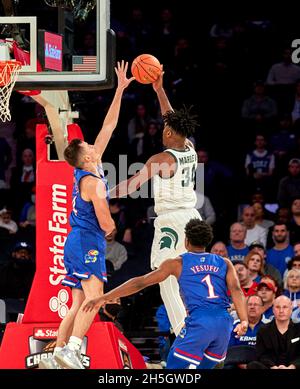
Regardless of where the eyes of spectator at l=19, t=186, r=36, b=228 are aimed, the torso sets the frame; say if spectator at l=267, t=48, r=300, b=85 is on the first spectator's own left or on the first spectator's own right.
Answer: on the first spectator's own left

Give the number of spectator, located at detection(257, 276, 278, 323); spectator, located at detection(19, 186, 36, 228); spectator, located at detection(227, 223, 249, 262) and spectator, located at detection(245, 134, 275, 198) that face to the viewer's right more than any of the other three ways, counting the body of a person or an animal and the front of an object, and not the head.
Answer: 0

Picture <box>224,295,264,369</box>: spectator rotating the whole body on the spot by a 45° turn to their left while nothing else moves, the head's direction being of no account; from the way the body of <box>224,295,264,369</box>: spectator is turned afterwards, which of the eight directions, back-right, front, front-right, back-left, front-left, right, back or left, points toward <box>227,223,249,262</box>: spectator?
back-left

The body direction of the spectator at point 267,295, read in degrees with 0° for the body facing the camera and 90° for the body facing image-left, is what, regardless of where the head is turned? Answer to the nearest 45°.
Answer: approximately 45°

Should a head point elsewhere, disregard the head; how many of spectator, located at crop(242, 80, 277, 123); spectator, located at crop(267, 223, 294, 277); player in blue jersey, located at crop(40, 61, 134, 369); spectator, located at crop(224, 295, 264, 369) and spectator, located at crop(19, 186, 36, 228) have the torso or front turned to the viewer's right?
1

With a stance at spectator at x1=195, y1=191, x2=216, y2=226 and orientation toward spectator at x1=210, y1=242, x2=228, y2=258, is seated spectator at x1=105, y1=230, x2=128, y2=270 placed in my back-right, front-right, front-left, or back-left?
front-right

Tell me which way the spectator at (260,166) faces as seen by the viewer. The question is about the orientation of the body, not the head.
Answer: toward the camera

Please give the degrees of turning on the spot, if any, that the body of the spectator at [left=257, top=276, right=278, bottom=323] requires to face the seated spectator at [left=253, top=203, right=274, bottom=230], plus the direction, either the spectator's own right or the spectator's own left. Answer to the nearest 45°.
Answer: approximately 135° to the spectator's own right

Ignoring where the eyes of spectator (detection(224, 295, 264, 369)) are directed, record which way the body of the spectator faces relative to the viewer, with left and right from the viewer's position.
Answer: facing the viewer

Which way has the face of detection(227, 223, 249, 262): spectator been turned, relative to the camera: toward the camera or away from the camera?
toward the camera

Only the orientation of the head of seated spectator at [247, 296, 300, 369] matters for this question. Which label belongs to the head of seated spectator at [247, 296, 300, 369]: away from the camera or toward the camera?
toward the camera

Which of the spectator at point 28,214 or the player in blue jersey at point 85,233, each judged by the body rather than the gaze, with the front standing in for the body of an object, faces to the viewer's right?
the player in blue jersey

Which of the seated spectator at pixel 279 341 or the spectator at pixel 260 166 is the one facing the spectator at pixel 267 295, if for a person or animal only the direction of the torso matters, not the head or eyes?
the spectator at pixel 260 166

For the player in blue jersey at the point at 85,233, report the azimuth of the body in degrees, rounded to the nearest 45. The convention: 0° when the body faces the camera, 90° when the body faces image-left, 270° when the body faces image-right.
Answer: approximately 270°

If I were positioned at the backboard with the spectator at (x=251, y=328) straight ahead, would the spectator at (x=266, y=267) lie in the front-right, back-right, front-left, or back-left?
front-left

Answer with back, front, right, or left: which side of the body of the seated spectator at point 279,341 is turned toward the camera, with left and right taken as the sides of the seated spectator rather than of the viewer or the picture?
front

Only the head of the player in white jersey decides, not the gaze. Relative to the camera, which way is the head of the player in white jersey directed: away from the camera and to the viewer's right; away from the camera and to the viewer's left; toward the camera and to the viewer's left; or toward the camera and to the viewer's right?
away from the camera and to the viewer's left
